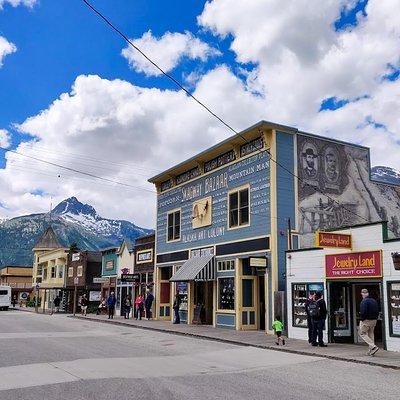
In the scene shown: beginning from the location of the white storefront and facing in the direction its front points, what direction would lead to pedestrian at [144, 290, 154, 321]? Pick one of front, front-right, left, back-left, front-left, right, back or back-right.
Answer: right

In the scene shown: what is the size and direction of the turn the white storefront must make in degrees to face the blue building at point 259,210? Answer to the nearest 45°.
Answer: approximately 90° to its right

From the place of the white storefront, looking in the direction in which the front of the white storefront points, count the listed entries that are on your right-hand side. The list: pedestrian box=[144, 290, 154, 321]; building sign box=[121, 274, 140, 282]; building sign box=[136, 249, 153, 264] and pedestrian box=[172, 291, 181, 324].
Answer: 4

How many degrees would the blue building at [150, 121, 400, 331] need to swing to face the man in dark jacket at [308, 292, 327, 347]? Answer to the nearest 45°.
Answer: approximately 45° to its left

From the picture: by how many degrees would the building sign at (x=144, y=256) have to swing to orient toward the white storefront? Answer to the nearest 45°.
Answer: approximately 45° to its left

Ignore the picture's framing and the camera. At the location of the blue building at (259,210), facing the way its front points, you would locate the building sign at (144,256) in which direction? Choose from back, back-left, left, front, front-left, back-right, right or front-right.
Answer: right

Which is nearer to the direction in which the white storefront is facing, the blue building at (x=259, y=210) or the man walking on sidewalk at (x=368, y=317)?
the man walking on sidewalk

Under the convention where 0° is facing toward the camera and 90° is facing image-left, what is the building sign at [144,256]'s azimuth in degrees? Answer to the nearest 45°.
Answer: approximately 45°

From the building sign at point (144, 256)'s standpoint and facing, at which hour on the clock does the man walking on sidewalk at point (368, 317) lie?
The man walking on sidewalk is roughly at 10 o'clock from the building sign.
